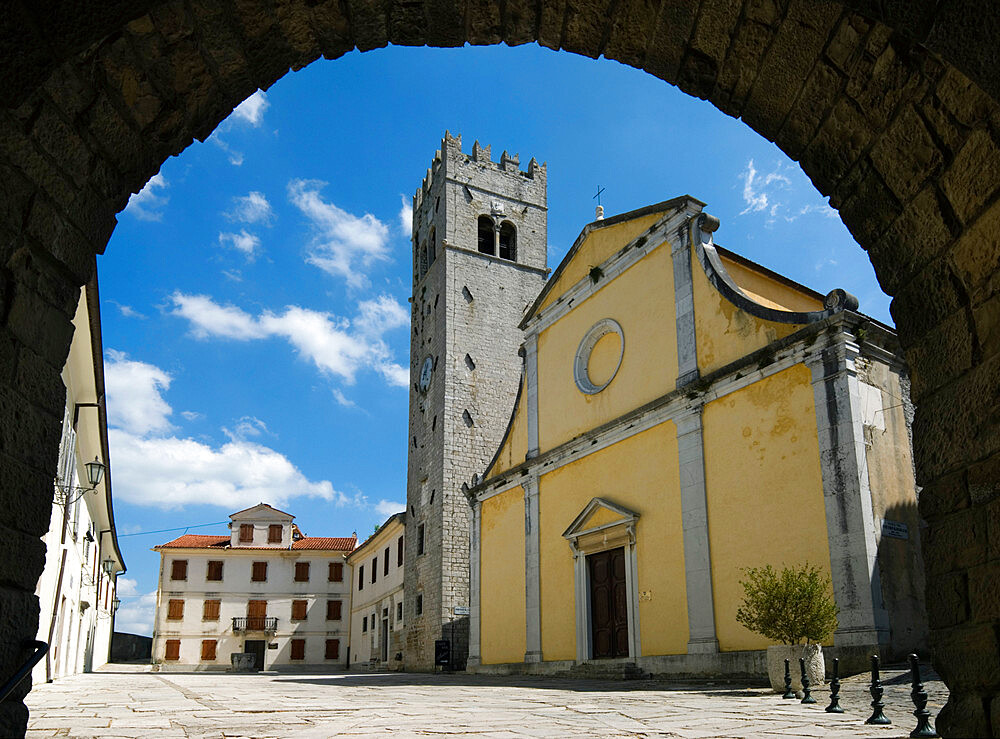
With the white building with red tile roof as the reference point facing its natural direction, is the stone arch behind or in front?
in front

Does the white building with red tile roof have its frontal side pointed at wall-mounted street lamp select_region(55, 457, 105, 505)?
yes

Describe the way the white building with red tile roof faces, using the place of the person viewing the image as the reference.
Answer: facing the viewer

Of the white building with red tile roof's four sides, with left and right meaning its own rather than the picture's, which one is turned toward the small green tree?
front

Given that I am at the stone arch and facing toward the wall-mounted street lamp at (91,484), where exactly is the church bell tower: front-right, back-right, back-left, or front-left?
front-right

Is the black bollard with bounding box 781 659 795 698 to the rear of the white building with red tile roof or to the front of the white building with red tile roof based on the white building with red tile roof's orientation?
to the front
